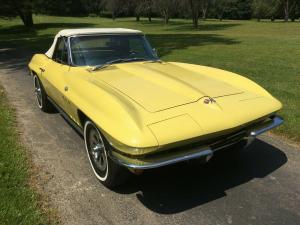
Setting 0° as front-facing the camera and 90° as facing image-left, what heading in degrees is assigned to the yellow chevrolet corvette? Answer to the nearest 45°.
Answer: approximately 315°
